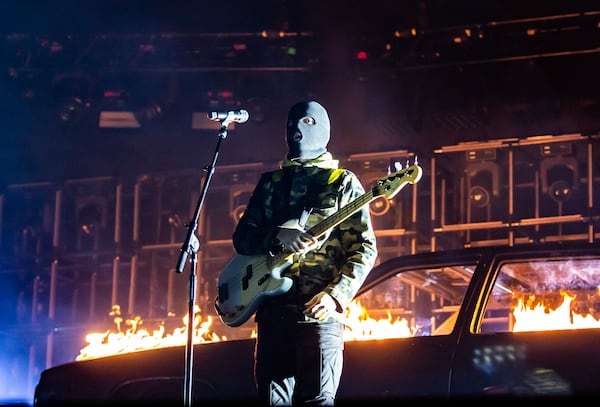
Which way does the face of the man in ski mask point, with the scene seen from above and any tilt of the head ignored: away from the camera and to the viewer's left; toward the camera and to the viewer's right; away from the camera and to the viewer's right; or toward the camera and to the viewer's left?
toward the camera and to the viewer's left

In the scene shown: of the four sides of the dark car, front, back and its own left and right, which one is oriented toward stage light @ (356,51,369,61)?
right

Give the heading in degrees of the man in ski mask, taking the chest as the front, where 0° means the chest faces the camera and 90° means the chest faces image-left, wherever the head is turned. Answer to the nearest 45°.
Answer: approximately 45°

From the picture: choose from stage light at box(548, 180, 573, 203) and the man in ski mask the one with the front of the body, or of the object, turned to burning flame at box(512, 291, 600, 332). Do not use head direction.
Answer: the stage light

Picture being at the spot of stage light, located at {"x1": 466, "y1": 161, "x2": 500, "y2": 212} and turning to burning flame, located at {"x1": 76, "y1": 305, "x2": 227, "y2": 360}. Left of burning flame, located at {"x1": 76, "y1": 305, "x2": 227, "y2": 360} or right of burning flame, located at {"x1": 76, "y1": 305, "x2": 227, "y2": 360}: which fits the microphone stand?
left

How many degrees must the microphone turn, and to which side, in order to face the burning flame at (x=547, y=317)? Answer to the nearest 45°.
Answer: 0° — it already faces it

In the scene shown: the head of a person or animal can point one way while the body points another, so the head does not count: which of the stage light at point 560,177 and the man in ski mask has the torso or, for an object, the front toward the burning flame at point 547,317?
the stage light

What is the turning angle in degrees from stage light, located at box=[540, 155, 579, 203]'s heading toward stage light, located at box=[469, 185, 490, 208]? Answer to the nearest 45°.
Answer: approximately 90° to its right

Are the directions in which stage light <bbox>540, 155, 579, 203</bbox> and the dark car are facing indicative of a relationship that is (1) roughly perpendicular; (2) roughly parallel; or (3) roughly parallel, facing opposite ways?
roughly perpendicular

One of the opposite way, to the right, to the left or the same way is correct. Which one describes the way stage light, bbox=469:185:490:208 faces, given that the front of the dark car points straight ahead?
to the left

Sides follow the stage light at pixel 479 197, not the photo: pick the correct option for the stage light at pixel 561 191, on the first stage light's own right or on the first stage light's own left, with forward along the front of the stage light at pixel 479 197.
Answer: on the first stage light's own left

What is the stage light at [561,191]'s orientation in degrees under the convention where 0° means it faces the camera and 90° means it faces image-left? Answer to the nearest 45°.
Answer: approximately 0°

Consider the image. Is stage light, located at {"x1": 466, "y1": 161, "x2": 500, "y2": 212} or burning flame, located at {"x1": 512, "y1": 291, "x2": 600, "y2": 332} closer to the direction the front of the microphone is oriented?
the burning flame

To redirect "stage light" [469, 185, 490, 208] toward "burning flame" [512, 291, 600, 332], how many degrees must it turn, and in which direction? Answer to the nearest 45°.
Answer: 0° — it already faces it
